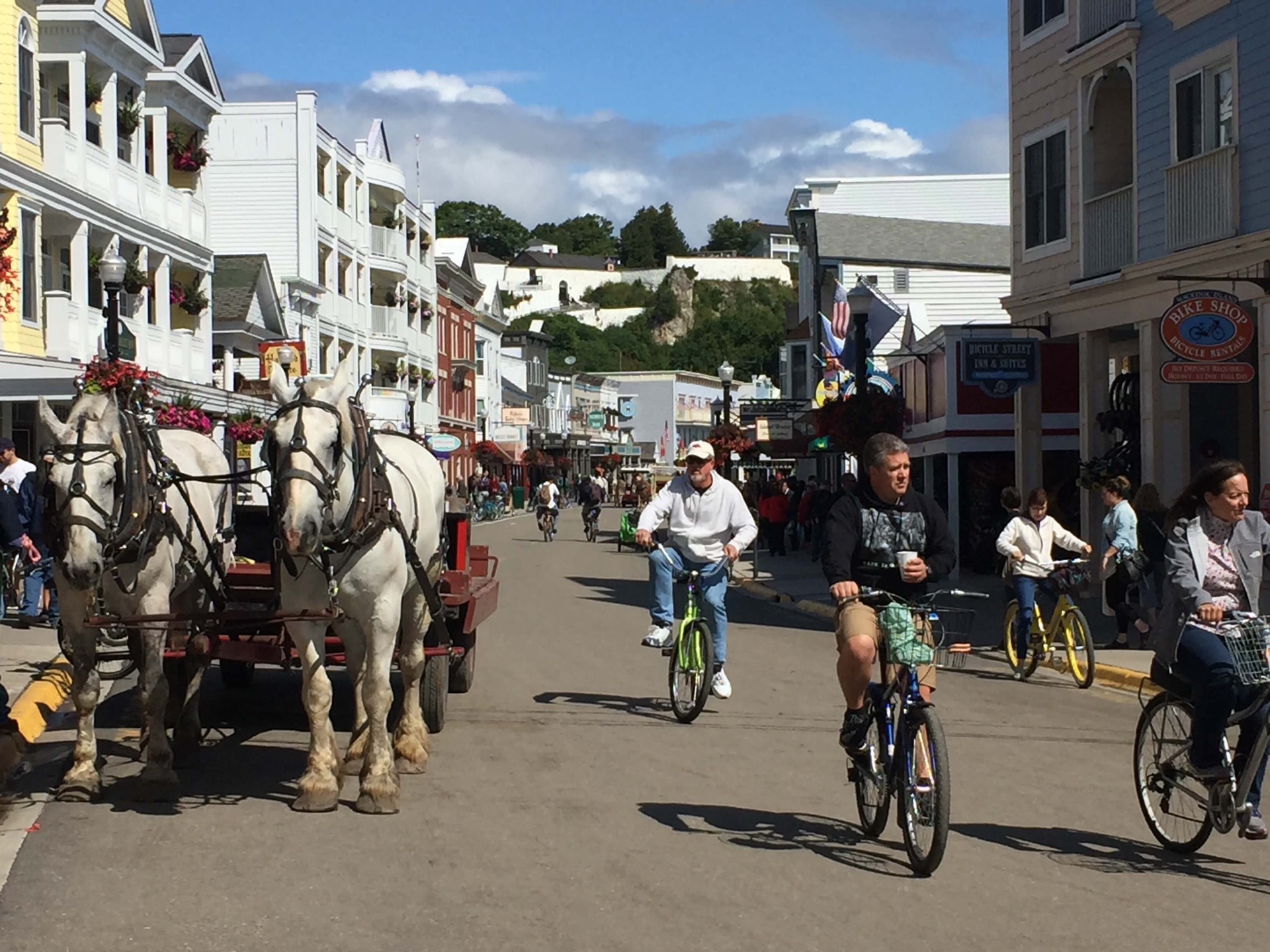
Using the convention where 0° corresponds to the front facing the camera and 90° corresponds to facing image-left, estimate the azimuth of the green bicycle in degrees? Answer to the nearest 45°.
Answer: approximately 0°

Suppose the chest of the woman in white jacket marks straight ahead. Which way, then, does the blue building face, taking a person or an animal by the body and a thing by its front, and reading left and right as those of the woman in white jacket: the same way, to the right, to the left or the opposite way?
to the right

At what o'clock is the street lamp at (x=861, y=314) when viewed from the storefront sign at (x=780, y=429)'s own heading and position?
The street lamp is roughly at 12 o'clock from the storefront sign.

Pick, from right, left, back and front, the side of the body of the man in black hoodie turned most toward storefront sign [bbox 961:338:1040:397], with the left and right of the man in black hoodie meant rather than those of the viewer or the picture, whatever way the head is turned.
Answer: back

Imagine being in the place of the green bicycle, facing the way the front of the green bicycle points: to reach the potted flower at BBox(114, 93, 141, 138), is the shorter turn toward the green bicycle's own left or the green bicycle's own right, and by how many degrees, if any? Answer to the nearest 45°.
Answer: approximately 135° to the green bicycle's own right

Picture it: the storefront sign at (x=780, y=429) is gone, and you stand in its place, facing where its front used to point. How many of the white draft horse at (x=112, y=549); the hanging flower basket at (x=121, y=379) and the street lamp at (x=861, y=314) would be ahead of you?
3

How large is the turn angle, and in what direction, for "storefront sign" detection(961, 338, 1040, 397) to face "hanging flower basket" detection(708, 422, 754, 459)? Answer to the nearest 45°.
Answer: approximately 135° to its right

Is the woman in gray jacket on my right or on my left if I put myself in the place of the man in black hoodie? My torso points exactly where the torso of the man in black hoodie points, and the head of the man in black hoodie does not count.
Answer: on my left
